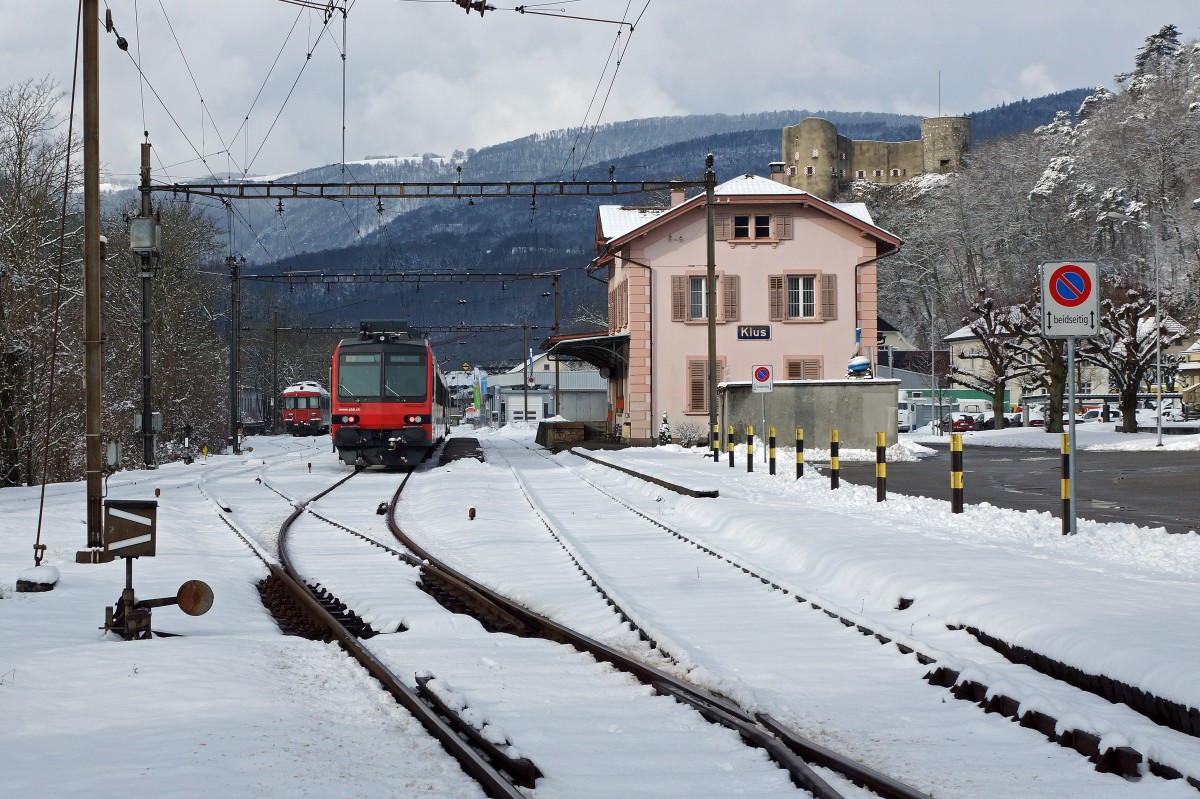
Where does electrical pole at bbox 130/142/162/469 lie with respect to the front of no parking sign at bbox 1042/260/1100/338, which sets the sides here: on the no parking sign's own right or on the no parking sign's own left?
on the no parking sign's own right

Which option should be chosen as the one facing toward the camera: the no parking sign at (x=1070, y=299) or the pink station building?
the no parking sign

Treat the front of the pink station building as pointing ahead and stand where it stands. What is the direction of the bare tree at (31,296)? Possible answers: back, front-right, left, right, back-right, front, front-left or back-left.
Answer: front-right

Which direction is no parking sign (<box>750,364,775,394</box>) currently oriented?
toward the camera

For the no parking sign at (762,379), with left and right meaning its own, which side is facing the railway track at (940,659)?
front

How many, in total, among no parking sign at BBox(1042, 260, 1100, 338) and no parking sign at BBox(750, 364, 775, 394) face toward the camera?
2

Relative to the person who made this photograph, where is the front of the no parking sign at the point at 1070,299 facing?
facing the viewer

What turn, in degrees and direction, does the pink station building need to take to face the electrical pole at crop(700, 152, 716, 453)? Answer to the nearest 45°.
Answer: approximately 90° to its left

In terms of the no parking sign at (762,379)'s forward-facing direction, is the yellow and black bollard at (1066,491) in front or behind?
in front

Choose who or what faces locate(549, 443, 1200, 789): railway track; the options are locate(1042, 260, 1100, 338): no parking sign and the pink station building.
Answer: the no parking sign

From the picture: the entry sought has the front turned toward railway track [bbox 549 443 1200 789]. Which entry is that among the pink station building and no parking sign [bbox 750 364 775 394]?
the no parking sign

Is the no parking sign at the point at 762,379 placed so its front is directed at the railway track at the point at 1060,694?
yes

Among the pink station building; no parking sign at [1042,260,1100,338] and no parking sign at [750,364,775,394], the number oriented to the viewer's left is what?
1

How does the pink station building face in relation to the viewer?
to the viewer's left

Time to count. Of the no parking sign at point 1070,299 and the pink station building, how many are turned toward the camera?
1

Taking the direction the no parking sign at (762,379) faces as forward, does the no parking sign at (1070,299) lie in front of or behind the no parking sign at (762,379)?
in front
